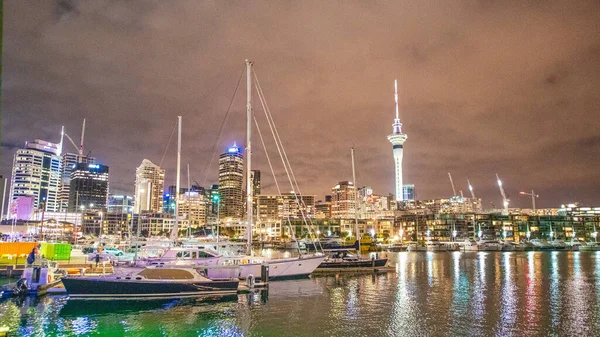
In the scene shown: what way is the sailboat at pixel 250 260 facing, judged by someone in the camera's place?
facing to the right of the viewer

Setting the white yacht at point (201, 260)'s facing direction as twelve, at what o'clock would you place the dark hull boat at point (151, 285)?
The dark hull boat is roughly at 4 o'clock from the white yacht.
